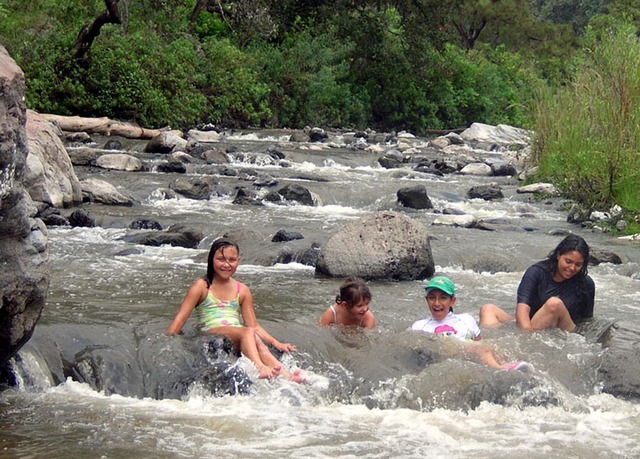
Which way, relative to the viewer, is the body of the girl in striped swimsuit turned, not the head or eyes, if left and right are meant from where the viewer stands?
facing the viewer and to the right of the viewer

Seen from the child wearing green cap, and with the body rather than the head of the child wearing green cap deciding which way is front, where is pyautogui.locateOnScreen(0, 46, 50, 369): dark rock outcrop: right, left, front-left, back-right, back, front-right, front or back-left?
front-right

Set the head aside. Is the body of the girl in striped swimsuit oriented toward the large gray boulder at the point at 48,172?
no

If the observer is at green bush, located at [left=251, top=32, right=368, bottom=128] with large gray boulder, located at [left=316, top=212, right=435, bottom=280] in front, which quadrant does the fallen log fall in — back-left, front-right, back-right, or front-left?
front-right

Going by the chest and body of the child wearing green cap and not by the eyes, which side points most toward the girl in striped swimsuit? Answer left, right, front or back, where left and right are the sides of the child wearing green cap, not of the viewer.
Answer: right

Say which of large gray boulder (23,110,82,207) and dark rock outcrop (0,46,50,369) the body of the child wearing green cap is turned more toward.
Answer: the dark rock outcrop

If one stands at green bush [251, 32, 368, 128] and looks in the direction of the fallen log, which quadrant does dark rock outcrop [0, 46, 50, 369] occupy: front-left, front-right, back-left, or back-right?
front-left

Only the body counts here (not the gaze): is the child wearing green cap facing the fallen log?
no

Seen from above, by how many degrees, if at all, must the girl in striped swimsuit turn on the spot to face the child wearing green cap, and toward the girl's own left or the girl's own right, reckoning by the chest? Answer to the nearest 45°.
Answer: approximately 45° to the girl's own left

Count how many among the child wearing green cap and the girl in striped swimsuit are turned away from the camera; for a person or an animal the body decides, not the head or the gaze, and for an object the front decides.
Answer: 0

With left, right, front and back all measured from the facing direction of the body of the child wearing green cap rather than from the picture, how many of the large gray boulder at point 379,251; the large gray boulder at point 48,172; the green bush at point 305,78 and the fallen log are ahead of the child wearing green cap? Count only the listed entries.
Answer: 0

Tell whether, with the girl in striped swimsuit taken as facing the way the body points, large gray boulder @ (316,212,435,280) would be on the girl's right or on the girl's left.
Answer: on the girl's left

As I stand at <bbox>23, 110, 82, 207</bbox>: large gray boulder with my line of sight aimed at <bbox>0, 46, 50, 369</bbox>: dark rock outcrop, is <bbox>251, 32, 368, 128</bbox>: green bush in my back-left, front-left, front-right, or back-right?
back-left

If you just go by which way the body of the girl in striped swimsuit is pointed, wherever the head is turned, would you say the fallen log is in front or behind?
behind

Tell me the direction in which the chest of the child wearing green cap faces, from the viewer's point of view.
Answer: toward the camera

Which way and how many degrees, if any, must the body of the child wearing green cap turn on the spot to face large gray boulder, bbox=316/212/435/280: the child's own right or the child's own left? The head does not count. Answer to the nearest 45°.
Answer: approximately 180°

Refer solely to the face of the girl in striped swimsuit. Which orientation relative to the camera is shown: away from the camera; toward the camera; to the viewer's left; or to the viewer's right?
toward the camera
